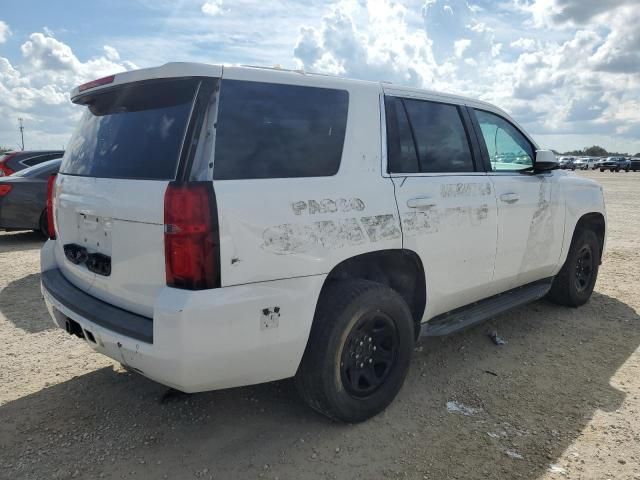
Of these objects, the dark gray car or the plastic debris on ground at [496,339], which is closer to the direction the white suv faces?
the plastic debris on ground

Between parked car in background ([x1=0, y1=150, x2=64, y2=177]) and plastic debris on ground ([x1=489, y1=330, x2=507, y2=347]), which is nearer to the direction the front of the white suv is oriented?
the plastic debris on ground

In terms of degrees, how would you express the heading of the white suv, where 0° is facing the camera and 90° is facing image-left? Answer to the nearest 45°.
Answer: approximately 225°

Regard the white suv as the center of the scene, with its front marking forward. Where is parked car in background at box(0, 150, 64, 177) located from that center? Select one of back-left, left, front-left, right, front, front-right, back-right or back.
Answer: left

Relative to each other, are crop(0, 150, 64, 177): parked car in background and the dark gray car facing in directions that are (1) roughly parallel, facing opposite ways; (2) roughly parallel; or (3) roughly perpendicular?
roughly parallel

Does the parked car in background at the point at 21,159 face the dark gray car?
no

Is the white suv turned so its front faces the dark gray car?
no

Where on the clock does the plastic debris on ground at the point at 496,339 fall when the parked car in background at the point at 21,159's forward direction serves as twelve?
The plastic debris on ground is roughly at 4 o'clock from the parked car in background.

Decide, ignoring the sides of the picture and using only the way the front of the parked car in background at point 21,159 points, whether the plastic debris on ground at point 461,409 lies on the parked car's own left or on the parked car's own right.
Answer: on the parked car's own right

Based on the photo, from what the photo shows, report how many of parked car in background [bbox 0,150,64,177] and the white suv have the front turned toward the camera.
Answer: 0
